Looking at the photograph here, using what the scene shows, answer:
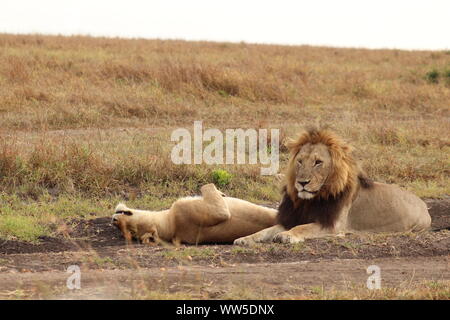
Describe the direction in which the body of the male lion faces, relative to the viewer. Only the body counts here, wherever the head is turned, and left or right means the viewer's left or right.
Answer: facing the viewer and to the left of the viewer

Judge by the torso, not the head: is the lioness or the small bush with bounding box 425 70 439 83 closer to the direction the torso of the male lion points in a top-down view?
the lioness

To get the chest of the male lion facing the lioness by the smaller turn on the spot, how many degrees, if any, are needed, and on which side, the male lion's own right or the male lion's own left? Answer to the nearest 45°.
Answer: approximately 45° to the male lion's own right

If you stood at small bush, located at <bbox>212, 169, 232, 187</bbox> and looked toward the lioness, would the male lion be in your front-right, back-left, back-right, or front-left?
front-left

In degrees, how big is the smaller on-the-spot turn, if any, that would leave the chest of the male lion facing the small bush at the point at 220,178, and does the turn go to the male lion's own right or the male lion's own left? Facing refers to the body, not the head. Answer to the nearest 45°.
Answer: approximately 90° to the male lion's own right

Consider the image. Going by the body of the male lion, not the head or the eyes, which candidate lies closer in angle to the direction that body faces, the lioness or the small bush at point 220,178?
the lioness
